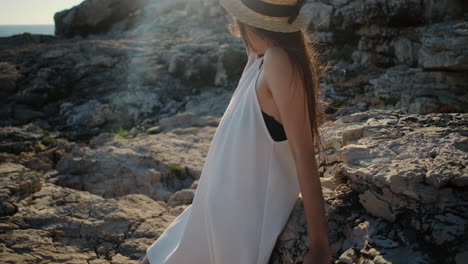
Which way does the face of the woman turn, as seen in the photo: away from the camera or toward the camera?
away from the camera

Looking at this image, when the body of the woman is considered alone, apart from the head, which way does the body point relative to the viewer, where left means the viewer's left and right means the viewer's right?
facing to the left of the viewer

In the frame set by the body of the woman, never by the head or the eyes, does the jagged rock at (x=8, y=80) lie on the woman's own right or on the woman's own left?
on the woman's own right

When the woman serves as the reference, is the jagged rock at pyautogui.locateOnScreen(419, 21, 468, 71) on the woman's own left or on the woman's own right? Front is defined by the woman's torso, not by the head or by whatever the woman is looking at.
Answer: on the woman's own right
